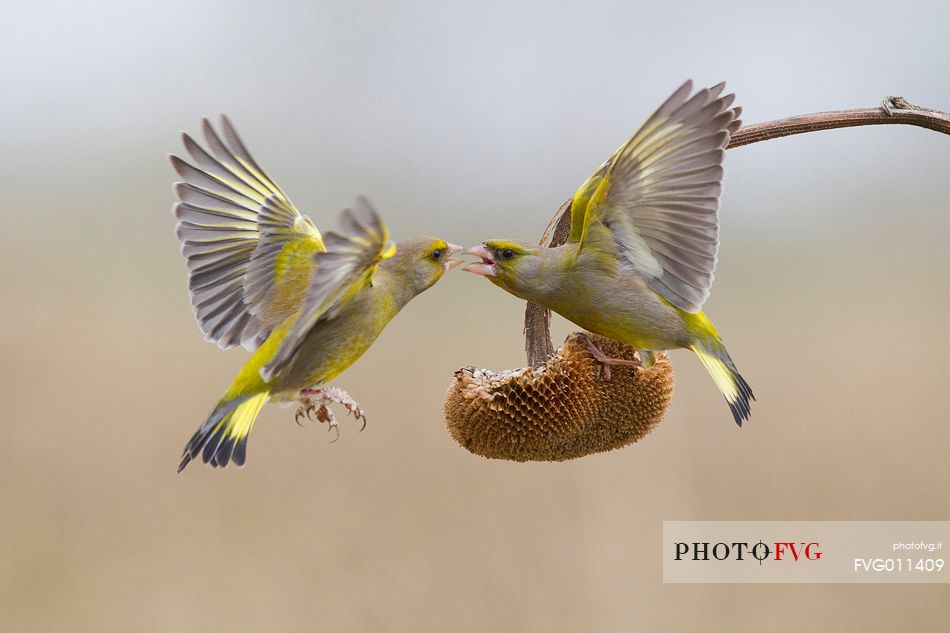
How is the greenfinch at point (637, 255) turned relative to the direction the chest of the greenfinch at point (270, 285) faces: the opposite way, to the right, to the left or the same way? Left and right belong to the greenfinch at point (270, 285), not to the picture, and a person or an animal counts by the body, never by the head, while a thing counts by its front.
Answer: the opposite way

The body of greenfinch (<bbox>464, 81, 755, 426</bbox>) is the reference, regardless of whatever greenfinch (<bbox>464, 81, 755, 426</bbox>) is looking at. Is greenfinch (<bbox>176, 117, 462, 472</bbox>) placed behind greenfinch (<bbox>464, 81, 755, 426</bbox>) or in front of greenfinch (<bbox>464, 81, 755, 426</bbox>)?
in front

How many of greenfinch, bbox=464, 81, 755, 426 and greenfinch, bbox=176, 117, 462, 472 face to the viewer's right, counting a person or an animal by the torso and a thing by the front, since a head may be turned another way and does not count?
1

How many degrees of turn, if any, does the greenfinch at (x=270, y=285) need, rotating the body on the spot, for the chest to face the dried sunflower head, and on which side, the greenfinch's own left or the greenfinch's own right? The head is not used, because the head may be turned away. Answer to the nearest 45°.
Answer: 0° — it already faces it

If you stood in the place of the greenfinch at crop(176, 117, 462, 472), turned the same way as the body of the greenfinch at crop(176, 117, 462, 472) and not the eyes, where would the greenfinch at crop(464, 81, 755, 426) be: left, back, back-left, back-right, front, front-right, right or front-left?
front

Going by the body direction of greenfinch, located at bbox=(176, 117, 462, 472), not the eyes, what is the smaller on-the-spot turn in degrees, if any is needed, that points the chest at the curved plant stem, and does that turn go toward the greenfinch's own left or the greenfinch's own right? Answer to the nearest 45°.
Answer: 0° — it already faces it

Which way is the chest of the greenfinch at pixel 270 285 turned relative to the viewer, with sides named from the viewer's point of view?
facing to the right of the viewer

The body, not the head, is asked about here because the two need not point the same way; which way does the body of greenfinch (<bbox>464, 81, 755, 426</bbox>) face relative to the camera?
to the viewer's left
